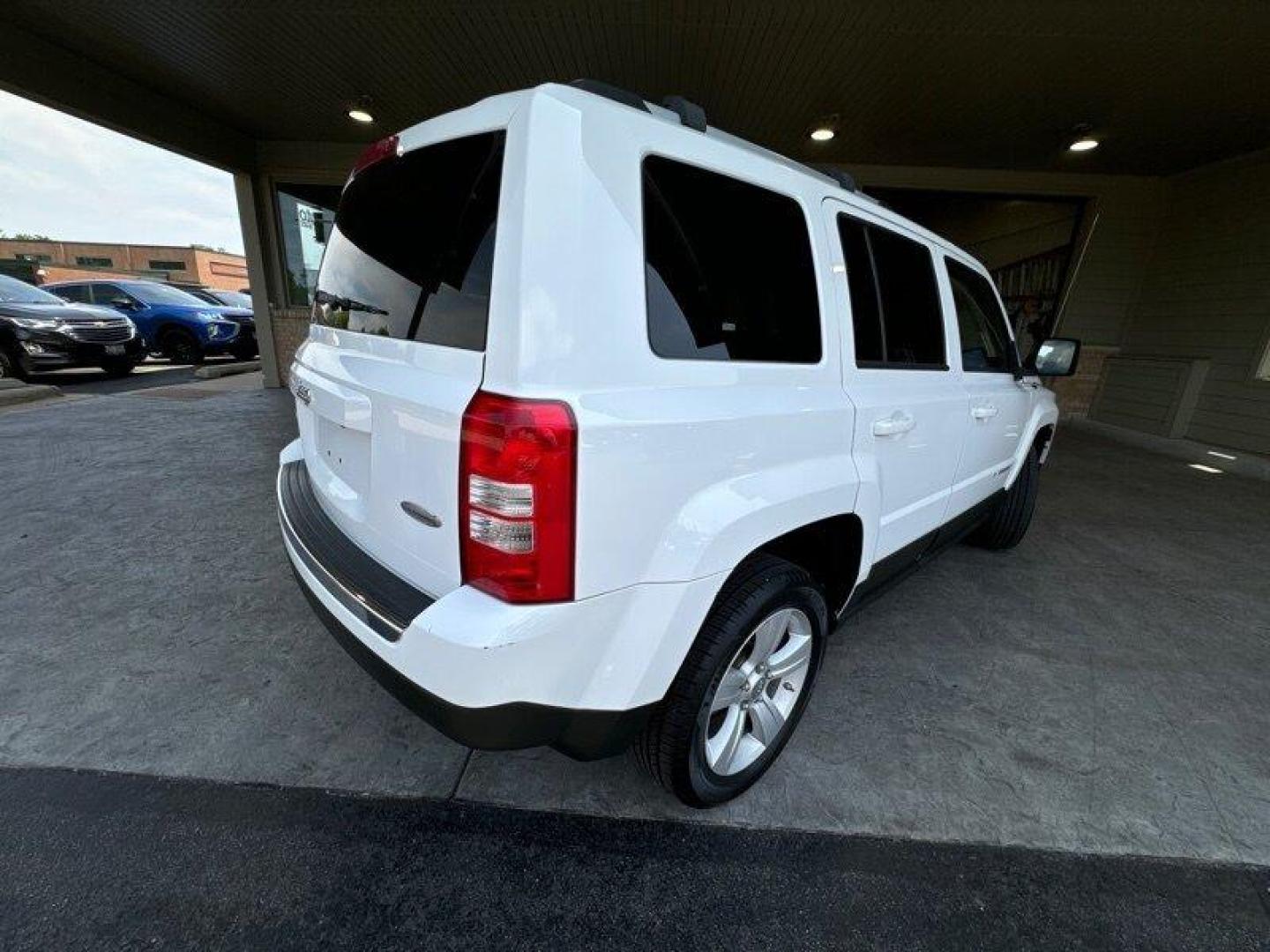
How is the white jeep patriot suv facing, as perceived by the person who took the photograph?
facing away from the viewer and to the right of the viewer

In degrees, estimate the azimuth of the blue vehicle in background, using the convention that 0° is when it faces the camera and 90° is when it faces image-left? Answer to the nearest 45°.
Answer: approximately 315°

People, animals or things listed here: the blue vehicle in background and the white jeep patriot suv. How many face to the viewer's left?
0

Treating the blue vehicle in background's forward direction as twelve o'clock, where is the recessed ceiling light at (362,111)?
The recessed ceiling light is roughly at 1 o'clock from the blue vehicle in background.

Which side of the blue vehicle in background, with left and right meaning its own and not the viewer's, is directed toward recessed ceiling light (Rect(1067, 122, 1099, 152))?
front

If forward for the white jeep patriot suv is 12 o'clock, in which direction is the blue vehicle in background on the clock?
The blue vehicle in background is roughly at 9 o'clock from the white jeep patriot suv.

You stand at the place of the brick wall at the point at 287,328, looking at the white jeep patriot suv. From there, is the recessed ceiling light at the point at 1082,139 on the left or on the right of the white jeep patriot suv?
left

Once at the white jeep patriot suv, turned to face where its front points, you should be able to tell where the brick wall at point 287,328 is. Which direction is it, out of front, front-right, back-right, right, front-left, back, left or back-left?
left

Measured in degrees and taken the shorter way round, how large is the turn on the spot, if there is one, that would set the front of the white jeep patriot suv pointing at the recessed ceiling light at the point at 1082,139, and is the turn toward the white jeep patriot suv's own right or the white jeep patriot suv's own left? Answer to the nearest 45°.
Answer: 0° — it already faces it

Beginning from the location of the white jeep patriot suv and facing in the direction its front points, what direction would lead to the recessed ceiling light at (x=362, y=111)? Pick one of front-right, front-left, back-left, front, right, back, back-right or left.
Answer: left
